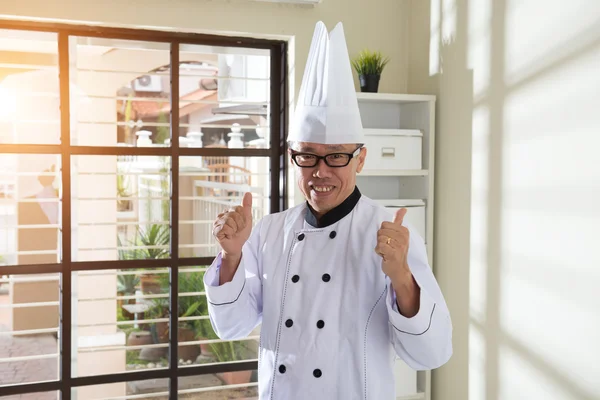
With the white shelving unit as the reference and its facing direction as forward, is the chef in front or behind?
in front

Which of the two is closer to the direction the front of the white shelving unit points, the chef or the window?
the chef

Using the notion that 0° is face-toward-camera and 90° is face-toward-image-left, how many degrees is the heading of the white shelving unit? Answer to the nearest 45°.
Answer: approximately 0°

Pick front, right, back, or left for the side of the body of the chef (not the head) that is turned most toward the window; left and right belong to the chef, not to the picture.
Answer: right

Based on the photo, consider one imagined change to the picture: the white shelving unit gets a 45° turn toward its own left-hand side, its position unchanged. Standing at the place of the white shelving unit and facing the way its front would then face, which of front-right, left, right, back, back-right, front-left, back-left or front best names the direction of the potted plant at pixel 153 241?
back-right

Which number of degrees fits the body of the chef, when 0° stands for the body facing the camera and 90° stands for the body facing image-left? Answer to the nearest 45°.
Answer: approximately 45°

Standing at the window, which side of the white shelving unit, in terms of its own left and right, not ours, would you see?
right
